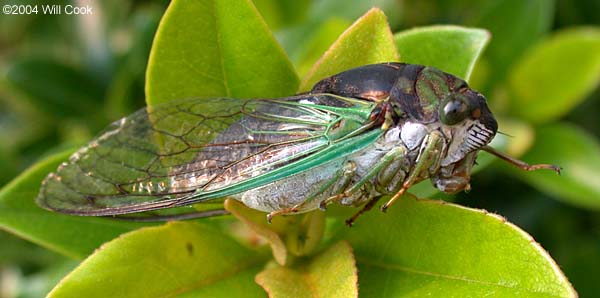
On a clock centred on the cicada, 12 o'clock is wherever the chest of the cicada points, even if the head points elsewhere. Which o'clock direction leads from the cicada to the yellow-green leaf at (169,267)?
The yellow-green leaf is roughly at 6 o'clock from the cicada.

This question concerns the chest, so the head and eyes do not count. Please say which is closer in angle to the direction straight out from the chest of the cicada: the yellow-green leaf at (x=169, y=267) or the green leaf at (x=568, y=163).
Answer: the green leaf

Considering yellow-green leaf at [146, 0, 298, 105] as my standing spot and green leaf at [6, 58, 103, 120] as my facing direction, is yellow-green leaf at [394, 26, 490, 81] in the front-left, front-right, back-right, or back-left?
back-right

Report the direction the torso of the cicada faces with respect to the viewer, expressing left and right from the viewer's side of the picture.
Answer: facing to the right of the viewer
